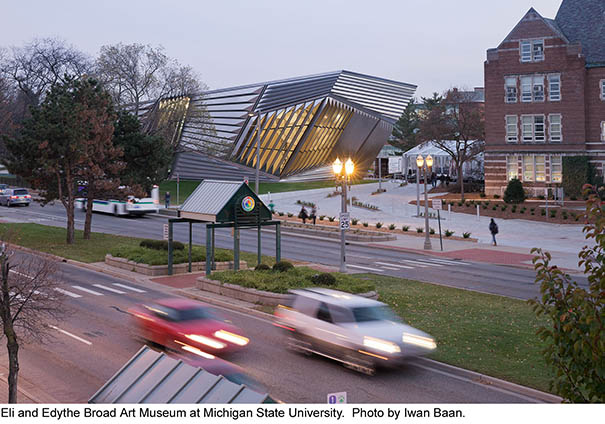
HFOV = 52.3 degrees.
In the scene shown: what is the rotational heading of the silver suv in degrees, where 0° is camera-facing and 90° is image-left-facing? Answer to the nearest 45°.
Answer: approximately 315°

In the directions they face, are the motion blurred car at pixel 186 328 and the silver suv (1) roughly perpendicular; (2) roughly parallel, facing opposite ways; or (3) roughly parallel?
roughly parallel

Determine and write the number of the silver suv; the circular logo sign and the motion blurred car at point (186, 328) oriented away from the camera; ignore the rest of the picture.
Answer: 0

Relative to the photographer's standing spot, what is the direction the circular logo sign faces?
facing the viewer and to the right of the viewer

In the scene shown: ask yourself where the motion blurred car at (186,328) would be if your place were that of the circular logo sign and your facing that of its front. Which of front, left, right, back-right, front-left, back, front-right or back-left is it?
front-right

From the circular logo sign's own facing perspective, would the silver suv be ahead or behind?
ahead

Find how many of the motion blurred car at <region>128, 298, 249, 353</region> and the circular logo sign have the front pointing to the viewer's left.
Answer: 0

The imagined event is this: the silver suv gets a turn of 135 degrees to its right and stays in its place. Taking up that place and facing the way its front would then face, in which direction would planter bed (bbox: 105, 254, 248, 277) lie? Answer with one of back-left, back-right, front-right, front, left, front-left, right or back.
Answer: front-right

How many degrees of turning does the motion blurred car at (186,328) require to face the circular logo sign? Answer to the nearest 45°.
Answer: approximately 135° to its left

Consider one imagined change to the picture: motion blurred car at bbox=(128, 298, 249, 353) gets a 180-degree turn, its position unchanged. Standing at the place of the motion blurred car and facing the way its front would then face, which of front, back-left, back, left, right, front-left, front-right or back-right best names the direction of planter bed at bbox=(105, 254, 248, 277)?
front-right
